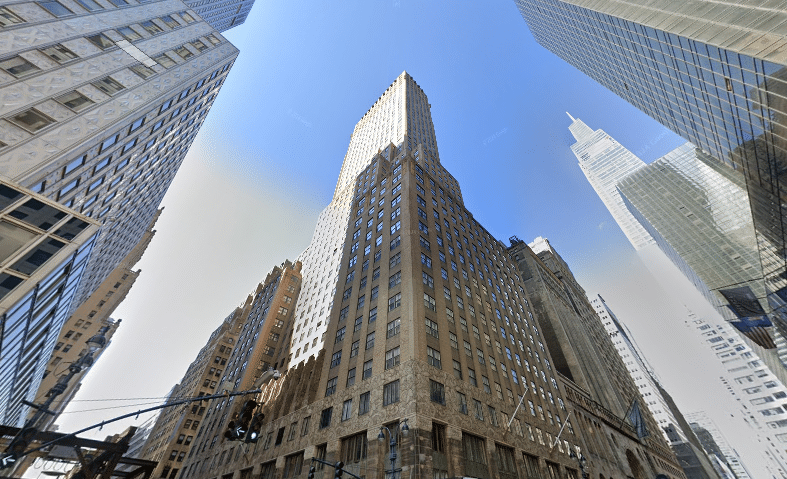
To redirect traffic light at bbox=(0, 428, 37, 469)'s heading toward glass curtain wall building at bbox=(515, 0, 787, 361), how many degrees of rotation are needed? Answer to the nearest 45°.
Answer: approximately 45° to its left

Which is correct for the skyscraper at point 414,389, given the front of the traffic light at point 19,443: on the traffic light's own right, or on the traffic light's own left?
on the traffic light's own left
